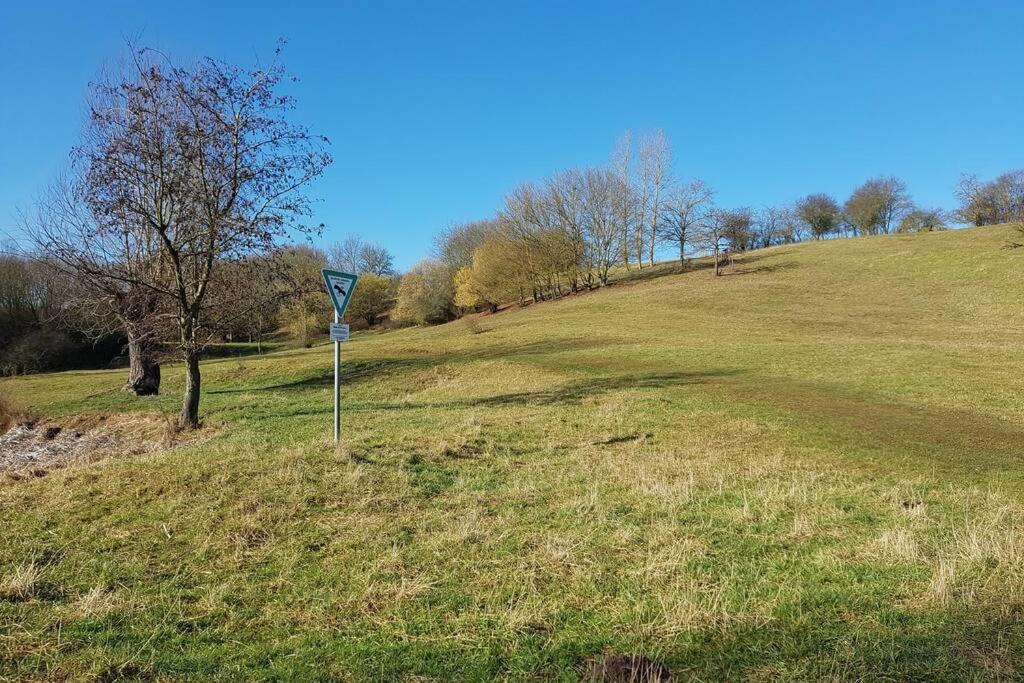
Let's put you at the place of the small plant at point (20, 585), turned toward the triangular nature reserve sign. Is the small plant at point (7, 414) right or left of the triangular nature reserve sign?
left

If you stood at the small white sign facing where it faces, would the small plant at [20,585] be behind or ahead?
ahead

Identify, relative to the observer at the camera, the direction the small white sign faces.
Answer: facing the viewer

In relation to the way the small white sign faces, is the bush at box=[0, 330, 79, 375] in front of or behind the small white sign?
behind
